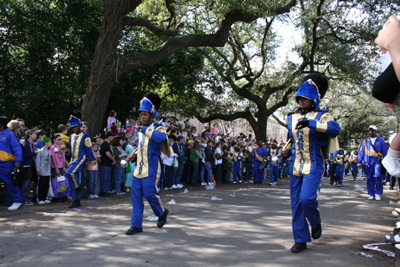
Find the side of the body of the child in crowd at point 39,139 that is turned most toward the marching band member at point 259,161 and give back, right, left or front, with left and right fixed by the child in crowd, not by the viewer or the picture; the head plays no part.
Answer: front

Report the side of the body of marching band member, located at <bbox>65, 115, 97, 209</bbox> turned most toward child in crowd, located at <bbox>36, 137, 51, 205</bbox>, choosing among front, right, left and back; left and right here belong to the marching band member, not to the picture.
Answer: right

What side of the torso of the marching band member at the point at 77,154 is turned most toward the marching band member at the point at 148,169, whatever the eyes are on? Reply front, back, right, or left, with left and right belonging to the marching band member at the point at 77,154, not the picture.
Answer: left

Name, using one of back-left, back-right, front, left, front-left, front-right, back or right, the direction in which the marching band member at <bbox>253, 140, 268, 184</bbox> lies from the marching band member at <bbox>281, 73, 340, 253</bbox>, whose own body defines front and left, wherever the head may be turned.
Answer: back-right

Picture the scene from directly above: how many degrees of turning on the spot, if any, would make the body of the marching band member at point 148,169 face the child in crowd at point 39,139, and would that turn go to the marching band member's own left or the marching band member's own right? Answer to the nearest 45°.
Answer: approximately 90° to the marching band member's own right

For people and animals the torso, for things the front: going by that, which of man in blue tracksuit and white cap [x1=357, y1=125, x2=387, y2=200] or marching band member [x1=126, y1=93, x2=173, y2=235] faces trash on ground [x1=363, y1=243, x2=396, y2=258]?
man in blue tracksuit and white cap [x1=357, y1=125, x2=387, y2=200]

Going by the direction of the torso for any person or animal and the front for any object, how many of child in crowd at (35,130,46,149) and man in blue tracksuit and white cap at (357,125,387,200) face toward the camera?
1

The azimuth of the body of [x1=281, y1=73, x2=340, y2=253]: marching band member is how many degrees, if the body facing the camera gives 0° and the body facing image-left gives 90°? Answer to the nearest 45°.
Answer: approximately 45°

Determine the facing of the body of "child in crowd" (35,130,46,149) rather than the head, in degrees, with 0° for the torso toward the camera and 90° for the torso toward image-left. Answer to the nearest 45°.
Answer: approximately 270°
